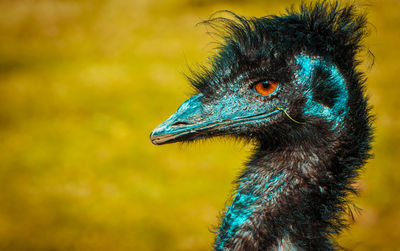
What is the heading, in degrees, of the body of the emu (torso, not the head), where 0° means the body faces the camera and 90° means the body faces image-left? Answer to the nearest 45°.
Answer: approximately 90°
